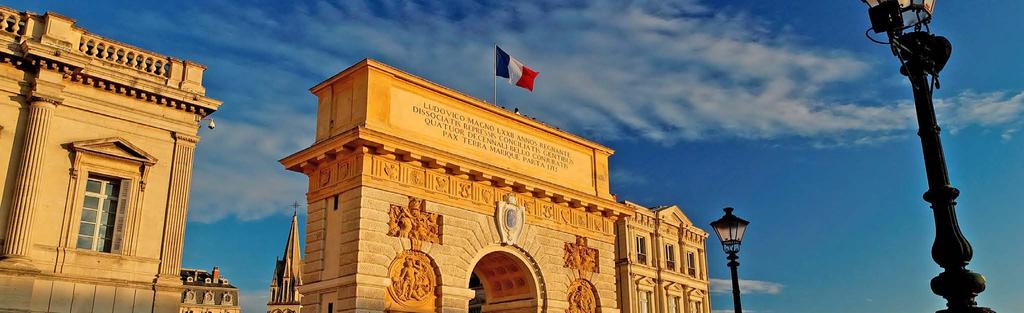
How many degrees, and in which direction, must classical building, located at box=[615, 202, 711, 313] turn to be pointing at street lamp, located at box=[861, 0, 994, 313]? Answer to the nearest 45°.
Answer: approximately 45° to its right

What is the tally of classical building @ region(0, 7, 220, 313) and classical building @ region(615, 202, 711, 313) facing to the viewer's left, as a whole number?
0

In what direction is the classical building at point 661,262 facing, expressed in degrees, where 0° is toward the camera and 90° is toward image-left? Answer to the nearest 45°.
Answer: approximately 315°

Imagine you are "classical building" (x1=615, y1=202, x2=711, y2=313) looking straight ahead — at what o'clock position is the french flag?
The french flag is roughly at 2 o'clock from the classical building.

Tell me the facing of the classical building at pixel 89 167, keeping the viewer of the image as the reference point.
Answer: facing the viewer and to the right of the viewer

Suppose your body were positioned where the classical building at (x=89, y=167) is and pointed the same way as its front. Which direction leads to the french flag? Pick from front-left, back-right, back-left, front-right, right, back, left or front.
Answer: front-left
